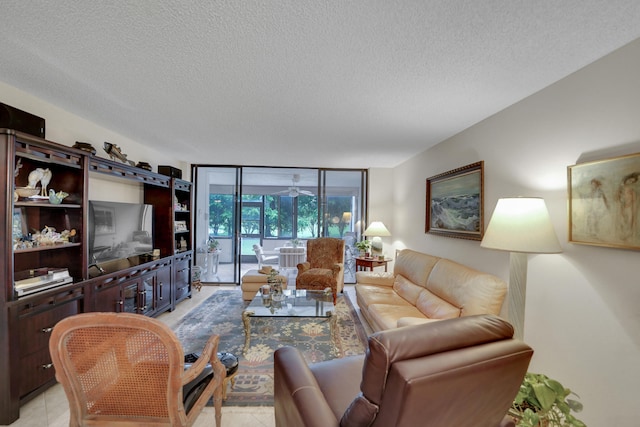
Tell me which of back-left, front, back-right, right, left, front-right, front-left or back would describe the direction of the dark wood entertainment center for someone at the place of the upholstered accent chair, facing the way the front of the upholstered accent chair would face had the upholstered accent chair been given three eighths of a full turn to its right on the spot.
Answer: back-left

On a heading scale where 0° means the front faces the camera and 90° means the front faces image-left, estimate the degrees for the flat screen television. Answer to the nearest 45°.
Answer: approximately 315°

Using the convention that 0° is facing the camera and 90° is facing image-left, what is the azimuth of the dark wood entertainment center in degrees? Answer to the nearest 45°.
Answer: approximately 315°

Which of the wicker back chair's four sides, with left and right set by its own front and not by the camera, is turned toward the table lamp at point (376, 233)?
front

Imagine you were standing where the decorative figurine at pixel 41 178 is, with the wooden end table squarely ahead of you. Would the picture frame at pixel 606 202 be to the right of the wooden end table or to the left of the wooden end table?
right

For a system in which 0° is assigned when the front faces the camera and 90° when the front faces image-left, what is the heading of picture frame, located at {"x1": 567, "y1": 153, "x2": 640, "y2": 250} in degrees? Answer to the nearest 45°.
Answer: approximately 45°

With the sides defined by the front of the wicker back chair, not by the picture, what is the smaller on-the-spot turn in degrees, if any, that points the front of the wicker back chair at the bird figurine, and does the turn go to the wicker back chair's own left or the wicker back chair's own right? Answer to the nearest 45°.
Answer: approximately 45° to the wicker back chair's own left

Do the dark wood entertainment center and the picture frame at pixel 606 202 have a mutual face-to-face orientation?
yes

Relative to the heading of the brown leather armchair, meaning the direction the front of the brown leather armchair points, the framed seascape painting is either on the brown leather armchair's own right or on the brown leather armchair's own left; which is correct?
on the brown leather armchair's own right

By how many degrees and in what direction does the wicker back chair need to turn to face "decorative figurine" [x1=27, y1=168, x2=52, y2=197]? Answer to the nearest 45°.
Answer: approximately 45° to its left

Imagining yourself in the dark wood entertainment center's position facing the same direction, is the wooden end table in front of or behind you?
in front

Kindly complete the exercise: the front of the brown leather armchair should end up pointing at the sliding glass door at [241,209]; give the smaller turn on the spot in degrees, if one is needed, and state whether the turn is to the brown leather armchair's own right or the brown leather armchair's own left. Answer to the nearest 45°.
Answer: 0° — it already faces it

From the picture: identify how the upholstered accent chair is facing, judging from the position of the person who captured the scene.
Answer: facing the viewer and to the left of the viewer

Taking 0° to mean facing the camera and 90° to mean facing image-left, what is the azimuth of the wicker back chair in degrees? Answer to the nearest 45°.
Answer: approximately 225°

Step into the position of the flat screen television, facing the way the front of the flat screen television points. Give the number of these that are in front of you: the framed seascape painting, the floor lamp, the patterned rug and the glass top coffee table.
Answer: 4

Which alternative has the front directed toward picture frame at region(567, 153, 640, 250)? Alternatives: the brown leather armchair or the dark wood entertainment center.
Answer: the dark wood entertainment center

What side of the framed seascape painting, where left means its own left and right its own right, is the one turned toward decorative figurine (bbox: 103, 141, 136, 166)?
front

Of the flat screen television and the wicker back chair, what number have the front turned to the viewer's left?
0

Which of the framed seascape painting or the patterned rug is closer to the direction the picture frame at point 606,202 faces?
the patterned rug

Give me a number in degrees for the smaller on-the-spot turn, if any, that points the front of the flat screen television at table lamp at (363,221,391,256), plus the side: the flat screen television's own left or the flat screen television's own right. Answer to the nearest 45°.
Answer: approximately 45° to the flat screen television's own left

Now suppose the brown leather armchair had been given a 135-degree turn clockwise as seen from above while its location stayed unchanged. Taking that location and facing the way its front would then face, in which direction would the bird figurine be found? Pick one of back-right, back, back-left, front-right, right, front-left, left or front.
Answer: back
